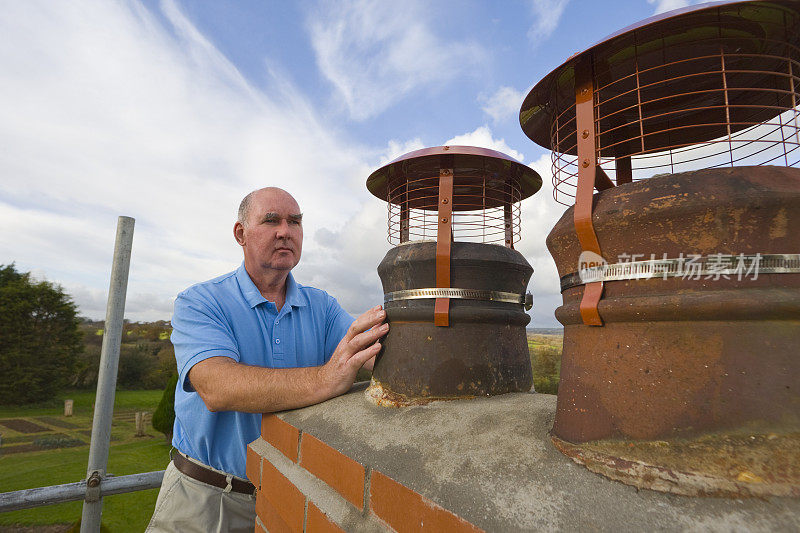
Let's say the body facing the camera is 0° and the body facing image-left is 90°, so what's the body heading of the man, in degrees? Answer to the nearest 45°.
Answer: approximately 315°

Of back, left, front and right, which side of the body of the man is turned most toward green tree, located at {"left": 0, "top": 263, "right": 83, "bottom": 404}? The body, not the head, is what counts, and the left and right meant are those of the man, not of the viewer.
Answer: back

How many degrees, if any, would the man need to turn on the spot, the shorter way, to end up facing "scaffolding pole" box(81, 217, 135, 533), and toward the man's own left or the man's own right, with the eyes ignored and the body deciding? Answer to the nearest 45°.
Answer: approximately 180°
